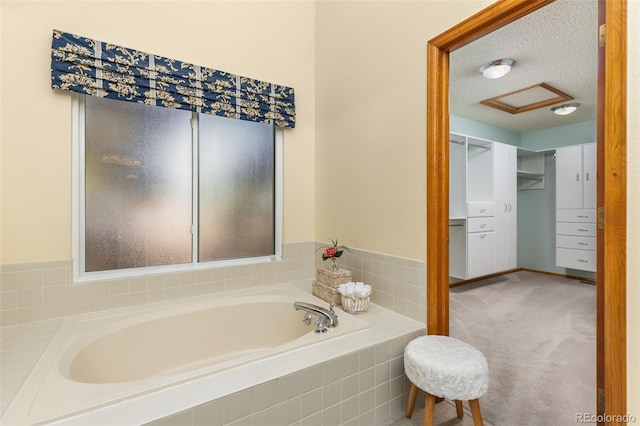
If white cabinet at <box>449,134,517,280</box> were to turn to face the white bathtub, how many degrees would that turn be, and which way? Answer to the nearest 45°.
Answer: approximately 90° to its right

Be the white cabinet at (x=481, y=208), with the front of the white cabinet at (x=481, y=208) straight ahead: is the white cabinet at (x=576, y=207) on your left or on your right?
on your left

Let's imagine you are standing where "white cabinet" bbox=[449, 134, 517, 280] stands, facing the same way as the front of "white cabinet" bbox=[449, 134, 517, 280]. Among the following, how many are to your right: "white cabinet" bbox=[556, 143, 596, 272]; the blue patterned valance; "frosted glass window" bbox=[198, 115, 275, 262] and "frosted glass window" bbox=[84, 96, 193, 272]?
3

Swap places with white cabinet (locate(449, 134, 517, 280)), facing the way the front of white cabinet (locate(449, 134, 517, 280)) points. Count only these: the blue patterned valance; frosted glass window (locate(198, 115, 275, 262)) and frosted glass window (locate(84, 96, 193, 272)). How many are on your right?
3

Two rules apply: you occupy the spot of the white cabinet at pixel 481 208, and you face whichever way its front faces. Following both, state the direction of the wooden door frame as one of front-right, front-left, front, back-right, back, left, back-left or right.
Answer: front-right

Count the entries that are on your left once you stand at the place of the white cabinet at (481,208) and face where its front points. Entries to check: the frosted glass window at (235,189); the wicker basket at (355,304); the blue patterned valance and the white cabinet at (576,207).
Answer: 1

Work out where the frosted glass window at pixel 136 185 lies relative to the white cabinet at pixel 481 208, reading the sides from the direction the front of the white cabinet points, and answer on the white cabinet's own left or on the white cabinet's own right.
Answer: on the white cabinet's own right

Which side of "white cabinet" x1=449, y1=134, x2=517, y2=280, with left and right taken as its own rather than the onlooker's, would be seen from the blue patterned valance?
right

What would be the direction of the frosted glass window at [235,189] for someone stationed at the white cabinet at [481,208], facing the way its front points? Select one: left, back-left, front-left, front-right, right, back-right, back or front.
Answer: right

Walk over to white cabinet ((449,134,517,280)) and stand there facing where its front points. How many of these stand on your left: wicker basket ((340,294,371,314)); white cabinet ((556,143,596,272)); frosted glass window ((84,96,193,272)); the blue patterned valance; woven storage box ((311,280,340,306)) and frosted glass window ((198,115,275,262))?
1

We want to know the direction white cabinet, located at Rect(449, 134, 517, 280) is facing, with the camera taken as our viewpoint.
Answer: facing the viewer and to the right of the viewer

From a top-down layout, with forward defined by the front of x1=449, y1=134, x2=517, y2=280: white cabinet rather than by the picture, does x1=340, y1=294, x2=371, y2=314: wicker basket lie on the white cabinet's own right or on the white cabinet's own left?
on the white cabinet's own right

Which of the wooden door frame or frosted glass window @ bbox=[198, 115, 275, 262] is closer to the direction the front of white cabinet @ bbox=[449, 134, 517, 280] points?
the wooden door frame
